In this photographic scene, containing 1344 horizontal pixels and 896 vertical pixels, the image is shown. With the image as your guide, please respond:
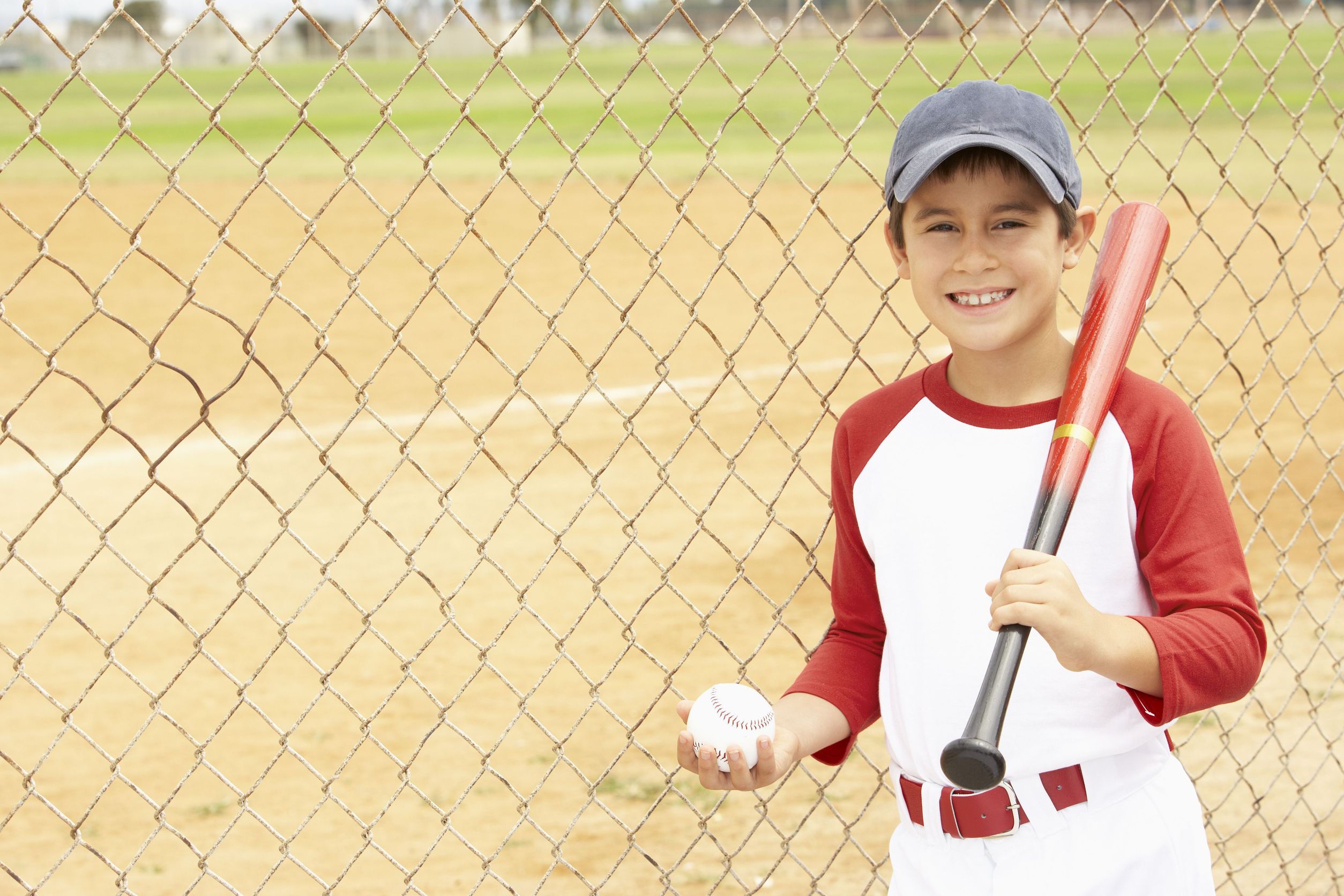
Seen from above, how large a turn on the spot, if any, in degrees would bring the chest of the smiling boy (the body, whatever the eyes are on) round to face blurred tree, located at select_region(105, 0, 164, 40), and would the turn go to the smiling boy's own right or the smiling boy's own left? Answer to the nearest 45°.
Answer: approximately 135° to the smiling boy's own right

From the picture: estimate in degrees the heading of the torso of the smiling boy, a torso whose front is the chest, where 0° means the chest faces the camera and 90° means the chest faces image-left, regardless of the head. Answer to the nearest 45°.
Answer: approximately 0°
